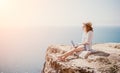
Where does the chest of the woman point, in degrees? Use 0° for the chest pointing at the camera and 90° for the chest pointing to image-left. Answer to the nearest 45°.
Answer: approximately 90°
